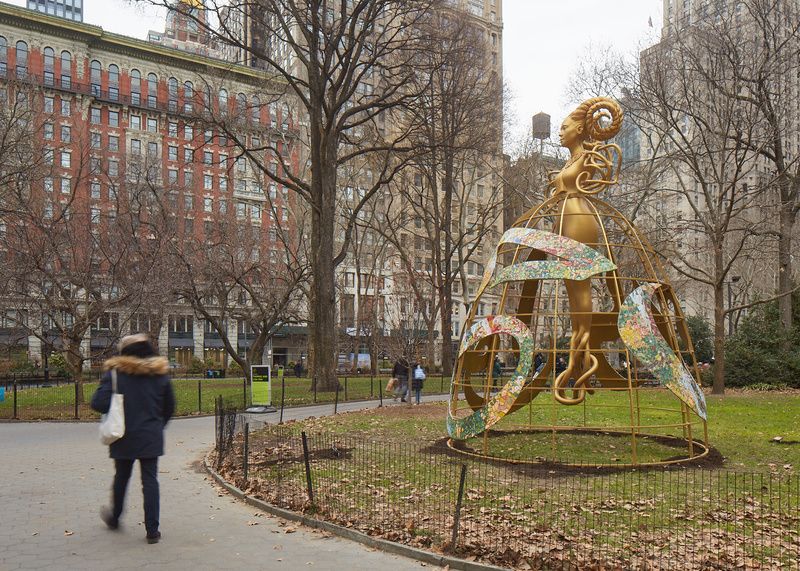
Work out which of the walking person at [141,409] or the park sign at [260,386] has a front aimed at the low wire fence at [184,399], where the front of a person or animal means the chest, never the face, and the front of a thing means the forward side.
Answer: the walking person

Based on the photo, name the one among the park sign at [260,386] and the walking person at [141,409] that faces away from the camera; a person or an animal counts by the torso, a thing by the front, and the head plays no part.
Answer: the walking person

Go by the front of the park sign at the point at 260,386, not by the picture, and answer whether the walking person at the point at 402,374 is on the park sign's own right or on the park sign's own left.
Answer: on the park sign's own left

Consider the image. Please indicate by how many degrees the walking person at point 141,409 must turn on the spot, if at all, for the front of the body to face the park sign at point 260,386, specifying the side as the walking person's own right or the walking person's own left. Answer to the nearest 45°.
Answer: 0° — they already face it

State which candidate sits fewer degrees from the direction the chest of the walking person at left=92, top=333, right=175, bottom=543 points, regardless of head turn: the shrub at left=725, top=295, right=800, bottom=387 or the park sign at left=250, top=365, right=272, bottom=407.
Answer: the park sign

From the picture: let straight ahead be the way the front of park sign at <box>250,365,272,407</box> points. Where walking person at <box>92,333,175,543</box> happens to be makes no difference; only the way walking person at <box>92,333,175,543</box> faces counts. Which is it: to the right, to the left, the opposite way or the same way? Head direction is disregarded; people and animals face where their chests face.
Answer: the opposite way

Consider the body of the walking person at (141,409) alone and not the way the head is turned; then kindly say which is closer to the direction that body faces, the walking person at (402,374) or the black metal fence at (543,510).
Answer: the walking person

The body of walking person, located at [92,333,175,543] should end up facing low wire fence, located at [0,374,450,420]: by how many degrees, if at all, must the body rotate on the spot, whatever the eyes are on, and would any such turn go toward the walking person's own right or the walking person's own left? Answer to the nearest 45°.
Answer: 0° — they already face it

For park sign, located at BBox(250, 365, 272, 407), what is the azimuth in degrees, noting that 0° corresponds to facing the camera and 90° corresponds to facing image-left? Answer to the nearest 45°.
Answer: approximately 0°

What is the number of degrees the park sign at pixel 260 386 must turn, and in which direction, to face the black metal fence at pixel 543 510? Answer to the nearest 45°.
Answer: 0° — it already faces it

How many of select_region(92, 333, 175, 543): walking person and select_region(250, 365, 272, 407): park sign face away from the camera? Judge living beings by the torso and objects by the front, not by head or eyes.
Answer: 1

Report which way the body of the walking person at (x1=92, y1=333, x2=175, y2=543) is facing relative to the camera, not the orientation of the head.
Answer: away from the camera

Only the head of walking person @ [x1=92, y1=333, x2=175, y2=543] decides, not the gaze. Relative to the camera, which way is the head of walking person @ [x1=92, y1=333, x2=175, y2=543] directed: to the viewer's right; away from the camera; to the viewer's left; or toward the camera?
away from the camera
